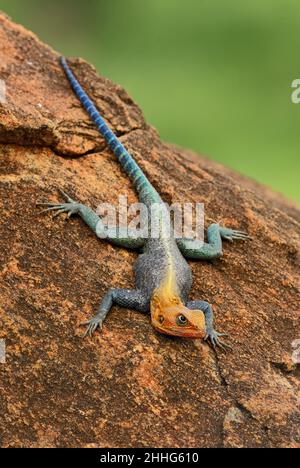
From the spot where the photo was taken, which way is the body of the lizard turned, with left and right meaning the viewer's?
facing the viewer
